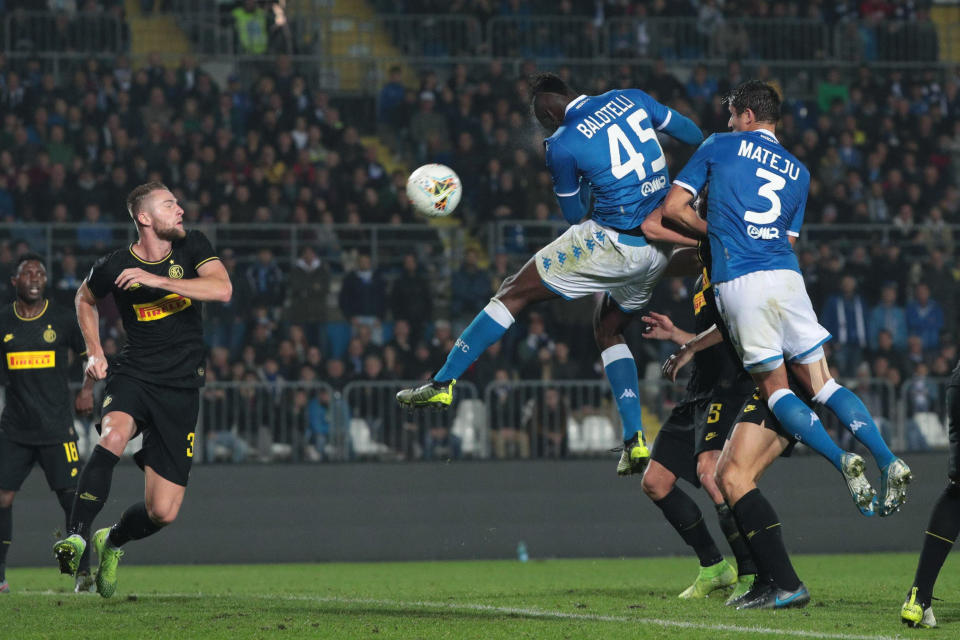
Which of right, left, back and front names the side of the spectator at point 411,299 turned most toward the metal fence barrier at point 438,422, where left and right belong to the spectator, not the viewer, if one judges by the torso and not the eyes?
front

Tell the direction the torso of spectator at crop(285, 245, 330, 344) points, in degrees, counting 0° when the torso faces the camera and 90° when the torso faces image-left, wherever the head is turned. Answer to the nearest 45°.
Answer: approximately 0°

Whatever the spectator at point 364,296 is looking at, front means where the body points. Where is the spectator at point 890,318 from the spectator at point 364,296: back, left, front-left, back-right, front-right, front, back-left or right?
left

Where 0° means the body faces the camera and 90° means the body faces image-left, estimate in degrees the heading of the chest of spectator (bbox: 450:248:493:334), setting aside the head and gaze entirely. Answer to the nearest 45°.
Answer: approximately 0°

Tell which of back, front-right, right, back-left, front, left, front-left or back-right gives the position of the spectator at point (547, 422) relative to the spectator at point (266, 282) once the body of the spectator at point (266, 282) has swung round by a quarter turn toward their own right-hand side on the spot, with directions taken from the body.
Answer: back-left

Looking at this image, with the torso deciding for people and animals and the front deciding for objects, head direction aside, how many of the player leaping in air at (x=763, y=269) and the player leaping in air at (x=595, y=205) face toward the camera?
0

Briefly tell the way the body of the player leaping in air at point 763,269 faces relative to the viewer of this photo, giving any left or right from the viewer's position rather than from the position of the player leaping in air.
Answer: facing away from the viewer and to the left of the viewer
